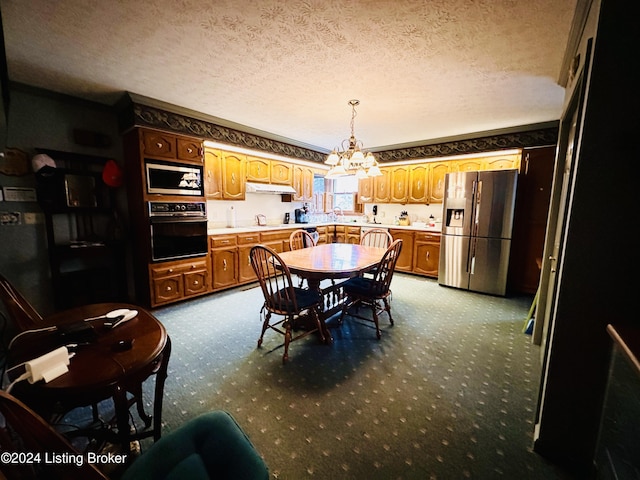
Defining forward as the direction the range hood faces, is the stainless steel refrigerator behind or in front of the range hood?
in front

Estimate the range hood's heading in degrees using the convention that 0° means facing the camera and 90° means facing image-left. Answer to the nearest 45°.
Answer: approximately 315°

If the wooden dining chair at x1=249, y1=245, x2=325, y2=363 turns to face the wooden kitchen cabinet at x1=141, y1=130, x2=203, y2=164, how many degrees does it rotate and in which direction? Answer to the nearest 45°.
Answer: approximately 90° to its left

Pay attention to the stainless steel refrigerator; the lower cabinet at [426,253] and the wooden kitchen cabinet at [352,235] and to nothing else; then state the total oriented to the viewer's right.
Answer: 0

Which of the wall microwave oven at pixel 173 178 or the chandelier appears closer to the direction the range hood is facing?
the chandelier

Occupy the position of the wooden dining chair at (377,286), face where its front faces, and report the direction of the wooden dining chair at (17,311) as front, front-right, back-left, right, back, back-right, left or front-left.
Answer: left

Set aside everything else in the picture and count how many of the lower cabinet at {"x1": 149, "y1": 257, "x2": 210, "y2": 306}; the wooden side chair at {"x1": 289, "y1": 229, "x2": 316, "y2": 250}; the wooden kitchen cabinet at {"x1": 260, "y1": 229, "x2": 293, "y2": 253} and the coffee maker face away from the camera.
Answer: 0

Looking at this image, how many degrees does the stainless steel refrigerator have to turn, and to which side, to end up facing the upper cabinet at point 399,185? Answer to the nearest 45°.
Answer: approximately 90° to its right

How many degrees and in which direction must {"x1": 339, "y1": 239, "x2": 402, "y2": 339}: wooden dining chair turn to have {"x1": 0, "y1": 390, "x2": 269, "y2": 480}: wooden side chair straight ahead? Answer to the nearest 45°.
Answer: approximately 135° to its left

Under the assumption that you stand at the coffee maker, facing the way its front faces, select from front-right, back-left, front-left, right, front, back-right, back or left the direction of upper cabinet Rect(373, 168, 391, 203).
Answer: front-left

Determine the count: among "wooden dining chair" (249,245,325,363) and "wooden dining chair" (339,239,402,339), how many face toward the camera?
0

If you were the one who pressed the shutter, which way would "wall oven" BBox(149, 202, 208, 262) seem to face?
facing the viewer and to the right of the viewer

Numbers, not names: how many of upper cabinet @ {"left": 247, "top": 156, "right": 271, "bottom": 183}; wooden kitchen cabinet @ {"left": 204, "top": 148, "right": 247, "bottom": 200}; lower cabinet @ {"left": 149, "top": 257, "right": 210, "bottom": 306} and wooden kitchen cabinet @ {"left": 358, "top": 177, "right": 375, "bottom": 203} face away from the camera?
0
